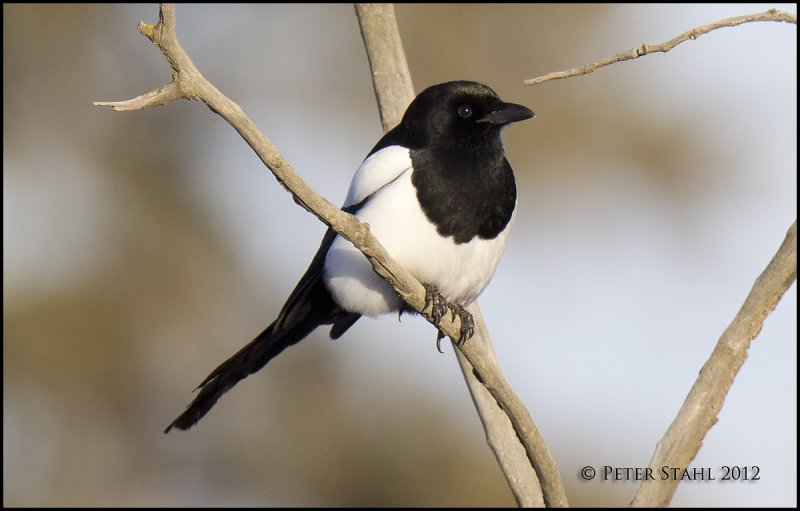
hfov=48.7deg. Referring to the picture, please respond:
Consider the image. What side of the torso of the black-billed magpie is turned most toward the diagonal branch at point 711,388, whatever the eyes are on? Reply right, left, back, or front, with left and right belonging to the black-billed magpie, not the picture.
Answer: front

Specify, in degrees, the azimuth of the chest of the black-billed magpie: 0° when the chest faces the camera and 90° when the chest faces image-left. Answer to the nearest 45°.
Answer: approximately 315°
